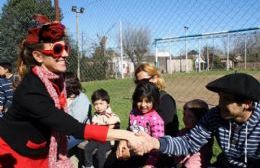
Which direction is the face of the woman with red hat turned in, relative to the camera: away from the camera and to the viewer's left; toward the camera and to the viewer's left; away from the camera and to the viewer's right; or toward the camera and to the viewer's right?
toward the camera and to the viewer's right

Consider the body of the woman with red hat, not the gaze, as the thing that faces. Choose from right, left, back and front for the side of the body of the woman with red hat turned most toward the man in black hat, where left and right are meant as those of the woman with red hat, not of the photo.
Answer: front

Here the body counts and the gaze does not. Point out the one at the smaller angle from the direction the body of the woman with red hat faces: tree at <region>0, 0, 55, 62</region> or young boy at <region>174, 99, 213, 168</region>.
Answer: the young boy

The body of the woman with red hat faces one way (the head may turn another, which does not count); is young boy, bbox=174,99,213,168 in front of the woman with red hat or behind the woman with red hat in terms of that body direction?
in front

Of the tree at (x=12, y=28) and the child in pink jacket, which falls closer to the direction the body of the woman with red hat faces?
the child in pink jacket

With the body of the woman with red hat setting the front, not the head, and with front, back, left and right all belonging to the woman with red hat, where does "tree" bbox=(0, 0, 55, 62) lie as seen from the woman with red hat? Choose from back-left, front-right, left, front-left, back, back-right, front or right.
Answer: left

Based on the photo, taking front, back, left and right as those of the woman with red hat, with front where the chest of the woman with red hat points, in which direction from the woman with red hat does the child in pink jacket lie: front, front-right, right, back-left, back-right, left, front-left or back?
front-left

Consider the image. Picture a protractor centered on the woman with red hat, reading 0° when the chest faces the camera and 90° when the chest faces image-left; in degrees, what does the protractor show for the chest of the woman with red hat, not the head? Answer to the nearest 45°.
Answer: approximately 270°
